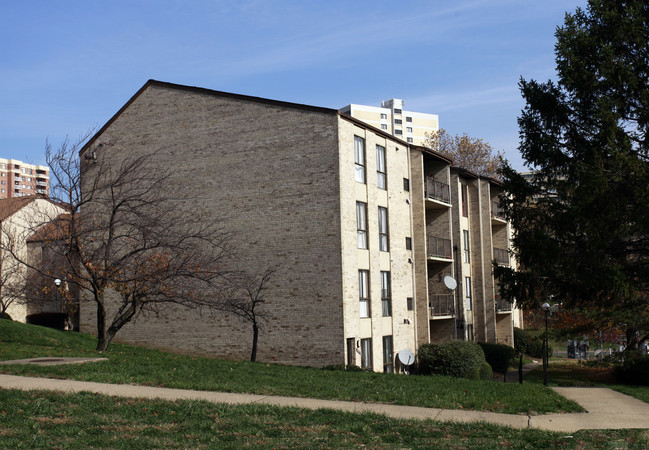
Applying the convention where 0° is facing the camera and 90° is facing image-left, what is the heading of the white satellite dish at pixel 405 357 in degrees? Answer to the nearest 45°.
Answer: approximately 315°

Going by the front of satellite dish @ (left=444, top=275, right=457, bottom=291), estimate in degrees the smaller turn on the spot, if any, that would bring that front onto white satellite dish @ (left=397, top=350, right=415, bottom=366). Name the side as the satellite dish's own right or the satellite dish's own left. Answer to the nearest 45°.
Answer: approximately 45° to the satellite dish's own right

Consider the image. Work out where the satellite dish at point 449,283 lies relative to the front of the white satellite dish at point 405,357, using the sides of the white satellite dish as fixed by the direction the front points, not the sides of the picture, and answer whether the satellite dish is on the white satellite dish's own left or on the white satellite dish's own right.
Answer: on the white satellite dish's own left
